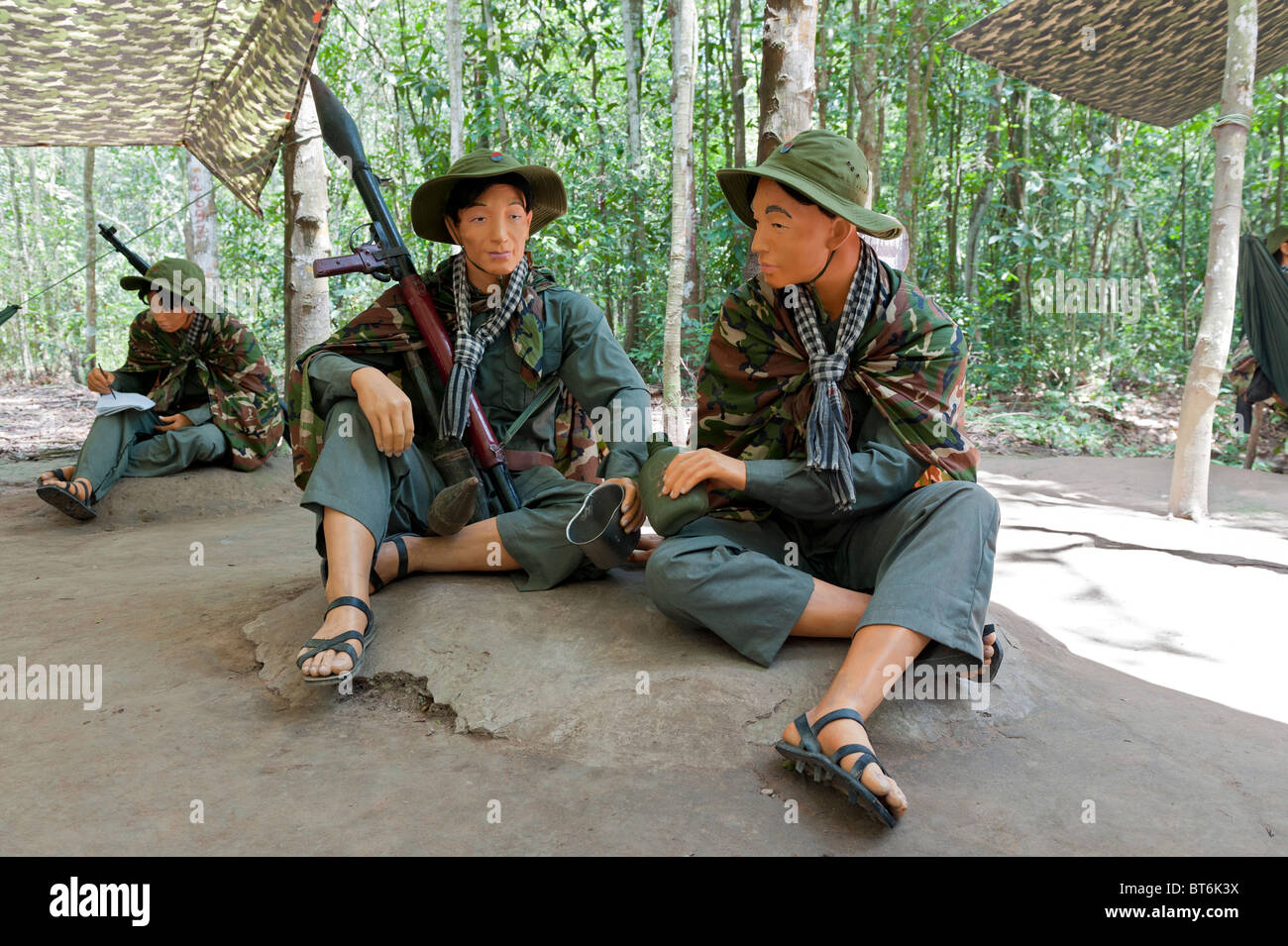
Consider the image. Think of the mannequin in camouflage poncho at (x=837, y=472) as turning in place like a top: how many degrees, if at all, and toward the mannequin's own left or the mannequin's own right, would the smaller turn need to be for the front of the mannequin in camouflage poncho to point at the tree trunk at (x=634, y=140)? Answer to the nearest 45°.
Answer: approximately 180°

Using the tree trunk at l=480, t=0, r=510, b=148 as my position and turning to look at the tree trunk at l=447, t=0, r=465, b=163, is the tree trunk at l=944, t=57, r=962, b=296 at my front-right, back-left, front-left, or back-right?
back-left

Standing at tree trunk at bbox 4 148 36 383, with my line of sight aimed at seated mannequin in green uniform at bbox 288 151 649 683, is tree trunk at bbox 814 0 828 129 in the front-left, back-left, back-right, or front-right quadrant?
front-left

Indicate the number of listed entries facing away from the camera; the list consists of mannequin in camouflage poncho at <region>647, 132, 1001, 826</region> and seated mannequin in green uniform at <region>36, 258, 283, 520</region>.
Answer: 0

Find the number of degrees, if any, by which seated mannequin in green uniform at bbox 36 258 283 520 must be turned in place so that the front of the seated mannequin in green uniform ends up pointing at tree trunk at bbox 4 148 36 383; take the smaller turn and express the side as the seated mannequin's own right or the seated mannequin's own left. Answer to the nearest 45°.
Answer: approximately 135° to the seated mannequin's own right

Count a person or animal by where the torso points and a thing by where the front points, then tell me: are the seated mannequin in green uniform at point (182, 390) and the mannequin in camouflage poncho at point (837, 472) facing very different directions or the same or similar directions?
same or similar directions

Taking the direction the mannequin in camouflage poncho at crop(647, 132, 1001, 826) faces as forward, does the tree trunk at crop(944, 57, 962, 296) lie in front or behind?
behind

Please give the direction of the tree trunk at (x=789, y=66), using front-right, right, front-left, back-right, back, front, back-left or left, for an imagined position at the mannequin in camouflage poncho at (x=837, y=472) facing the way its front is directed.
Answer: back

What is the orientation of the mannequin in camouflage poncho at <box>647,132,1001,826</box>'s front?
toward the camera
